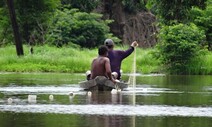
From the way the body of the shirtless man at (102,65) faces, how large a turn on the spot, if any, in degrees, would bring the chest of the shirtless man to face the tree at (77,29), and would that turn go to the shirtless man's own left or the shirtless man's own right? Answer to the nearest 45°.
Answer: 0° — they already face it

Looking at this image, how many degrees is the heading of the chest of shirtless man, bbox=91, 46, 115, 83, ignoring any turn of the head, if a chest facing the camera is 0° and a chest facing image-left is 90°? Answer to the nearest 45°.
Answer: approximately 180°
